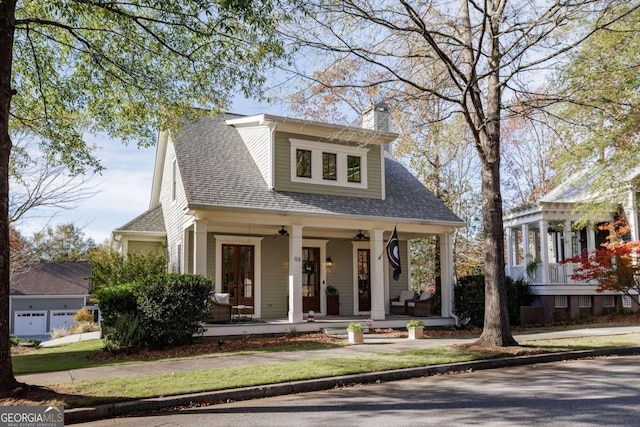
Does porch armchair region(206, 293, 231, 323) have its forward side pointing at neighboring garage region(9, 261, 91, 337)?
no

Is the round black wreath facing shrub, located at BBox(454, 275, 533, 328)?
no

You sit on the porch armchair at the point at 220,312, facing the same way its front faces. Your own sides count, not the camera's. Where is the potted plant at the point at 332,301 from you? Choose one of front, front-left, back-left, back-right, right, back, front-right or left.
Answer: left

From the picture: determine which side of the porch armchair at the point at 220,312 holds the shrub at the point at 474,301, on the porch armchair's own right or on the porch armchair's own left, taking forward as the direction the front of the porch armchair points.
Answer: on the porch armchair's own left

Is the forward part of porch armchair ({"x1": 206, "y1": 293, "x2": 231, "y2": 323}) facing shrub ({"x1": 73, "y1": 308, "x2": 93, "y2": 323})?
no

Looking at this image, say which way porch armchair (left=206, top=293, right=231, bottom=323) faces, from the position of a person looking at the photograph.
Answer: facing the viewer and to the right of the viewer

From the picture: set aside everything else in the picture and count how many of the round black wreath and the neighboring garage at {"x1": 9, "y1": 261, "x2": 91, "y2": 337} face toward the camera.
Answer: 2

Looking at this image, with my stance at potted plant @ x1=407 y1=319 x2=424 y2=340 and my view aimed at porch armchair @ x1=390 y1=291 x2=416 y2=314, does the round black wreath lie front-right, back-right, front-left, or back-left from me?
front-left

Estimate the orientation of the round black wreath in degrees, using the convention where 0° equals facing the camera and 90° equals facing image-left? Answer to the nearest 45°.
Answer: approximately 0°

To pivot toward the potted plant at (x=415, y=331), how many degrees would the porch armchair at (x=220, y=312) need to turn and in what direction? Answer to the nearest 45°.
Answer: approximately 45° to its left

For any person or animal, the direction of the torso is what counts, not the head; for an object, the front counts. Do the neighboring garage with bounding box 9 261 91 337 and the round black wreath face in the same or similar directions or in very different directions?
same or similar directions

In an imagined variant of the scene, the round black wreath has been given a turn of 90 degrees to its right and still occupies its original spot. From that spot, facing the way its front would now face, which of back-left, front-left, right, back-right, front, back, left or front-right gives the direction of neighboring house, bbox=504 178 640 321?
back

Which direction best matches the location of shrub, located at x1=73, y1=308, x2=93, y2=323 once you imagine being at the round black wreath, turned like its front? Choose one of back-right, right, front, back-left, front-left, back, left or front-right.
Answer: back-right

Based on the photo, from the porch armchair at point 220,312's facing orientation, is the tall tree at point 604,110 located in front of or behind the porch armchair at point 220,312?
in front

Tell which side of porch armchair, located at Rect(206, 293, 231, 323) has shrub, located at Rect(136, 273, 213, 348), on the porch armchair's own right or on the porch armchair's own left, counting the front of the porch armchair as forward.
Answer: on the porch armchair's own right

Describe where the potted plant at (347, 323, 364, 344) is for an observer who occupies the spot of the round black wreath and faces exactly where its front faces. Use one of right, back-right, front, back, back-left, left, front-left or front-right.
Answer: front

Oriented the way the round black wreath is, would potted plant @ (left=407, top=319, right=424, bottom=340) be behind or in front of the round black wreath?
in front

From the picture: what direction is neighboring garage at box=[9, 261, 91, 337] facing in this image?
toward the camera

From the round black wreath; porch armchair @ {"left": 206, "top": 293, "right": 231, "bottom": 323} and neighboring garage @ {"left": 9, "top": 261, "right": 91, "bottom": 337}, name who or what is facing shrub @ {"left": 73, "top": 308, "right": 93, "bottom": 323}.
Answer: the neighboring garage

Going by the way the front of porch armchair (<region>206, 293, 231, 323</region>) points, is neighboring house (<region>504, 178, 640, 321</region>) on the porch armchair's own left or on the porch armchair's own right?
on the porch armchair's own left
